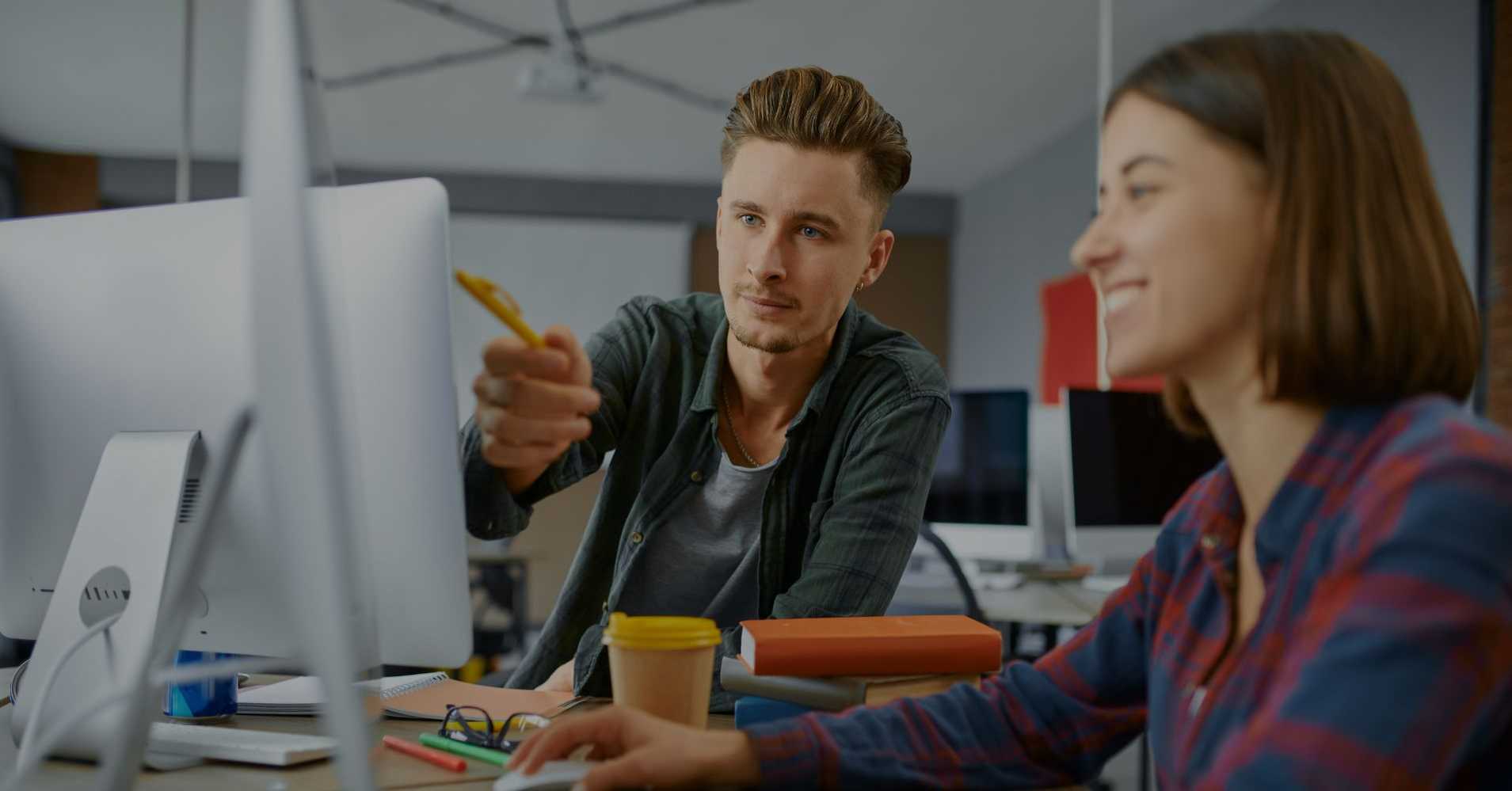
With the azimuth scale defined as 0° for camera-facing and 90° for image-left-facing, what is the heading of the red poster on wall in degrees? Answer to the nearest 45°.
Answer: approximately 0°

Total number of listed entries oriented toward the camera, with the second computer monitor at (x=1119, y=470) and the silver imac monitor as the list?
1

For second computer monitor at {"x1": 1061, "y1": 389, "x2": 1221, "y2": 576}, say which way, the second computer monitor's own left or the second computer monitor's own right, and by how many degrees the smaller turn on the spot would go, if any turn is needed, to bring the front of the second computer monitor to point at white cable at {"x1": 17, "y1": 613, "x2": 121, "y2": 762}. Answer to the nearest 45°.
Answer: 0° — it already faces it

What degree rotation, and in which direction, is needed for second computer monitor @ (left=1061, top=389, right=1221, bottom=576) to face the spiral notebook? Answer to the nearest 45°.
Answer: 0° — it already faces it

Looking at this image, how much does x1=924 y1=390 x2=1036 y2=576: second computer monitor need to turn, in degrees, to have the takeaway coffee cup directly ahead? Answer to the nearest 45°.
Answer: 0° — it already faces it

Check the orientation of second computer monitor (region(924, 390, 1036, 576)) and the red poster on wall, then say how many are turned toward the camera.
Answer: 2

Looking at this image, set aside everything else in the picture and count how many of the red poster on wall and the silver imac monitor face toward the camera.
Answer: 1

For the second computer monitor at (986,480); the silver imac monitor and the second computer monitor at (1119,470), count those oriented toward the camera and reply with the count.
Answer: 2
